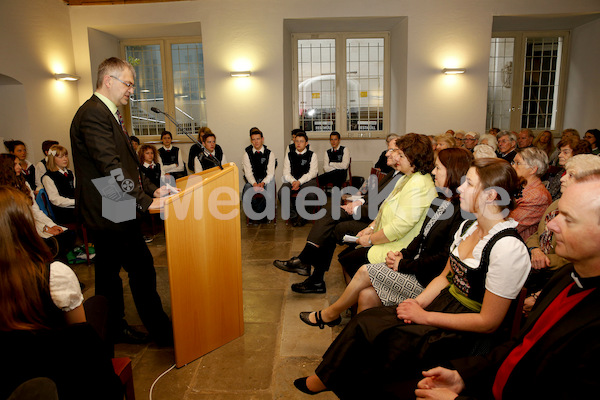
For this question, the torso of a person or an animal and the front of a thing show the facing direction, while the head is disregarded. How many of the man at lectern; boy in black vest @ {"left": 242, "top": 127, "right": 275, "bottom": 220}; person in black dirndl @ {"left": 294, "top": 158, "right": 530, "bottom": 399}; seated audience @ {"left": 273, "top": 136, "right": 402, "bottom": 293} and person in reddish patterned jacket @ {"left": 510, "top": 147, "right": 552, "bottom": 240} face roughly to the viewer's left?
3

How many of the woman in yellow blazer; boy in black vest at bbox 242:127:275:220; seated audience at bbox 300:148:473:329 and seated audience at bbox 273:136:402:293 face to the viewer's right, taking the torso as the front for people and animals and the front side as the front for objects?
0

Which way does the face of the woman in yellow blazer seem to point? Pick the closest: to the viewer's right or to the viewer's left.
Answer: to the viewer's left

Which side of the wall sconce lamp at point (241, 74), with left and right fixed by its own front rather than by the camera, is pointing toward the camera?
front

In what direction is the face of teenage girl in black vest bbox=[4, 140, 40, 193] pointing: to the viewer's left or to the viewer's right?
to the viewer's right

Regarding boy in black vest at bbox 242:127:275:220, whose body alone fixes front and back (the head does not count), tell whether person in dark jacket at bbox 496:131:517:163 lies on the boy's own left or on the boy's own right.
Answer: on the boy's own left

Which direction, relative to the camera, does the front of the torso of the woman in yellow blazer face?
to the viewer's left

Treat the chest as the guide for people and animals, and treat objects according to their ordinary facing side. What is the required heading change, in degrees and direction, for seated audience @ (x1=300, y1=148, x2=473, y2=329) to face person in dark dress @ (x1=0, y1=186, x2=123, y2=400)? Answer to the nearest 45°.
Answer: approximately 45° to their left

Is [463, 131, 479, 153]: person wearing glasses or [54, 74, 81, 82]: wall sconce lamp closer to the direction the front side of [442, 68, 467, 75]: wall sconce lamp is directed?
the person wearing glasses

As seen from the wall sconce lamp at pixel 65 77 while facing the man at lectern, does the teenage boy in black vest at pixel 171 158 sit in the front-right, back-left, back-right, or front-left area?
front-left

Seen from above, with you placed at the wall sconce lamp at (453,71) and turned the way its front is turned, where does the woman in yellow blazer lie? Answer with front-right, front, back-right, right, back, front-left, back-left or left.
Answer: front

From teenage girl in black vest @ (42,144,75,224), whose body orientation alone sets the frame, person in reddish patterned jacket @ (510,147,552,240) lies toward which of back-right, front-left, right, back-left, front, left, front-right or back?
front

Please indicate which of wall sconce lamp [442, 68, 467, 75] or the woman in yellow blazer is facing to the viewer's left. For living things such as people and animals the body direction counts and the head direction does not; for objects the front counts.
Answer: the woman in yellow blazer

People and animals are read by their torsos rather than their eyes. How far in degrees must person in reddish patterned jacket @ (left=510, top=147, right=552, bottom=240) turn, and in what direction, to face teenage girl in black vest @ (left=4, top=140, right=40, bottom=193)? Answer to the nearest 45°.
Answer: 0° — they already face them

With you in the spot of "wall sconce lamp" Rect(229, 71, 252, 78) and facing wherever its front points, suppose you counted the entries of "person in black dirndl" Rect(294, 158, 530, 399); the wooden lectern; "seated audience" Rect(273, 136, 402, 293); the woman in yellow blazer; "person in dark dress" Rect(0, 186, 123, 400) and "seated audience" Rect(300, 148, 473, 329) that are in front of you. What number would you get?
6

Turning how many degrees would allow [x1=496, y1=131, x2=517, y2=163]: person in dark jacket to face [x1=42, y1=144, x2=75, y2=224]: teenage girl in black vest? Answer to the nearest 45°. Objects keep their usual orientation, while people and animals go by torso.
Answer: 0° — they already face them

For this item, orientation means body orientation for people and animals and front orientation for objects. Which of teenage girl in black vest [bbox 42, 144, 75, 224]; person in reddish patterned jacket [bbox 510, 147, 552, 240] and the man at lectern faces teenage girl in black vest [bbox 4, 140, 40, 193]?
the person in reddish patterned jacket

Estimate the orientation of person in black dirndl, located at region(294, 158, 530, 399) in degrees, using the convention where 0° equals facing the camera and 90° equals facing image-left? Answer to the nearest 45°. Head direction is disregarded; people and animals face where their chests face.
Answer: approximately 90°

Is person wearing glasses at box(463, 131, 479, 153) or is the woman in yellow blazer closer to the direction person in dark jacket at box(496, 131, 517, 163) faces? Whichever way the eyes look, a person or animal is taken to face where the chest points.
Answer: the woman in yellow blazer

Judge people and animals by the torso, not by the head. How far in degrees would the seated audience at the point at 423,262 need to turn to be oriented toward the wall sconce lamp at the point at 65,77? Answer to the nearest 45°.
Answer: approximately 45° to their right
